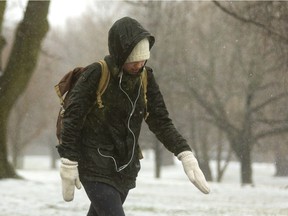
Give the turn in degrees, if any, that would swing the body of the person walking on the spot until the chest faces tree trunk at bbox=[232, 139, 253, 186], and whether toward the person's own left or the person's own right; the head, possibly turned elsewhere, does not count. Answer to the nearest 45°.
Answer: approximately 135° to the person's own left

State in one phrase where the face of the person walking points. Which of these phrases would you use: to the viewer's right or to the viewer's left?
to the viewer's right

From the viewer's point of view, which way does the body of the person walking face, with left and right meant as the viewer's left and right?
facing the viewer and to the right of the viewer

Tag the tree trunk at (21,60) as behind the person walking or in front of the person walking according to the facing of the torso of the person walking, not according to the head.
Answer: behind
